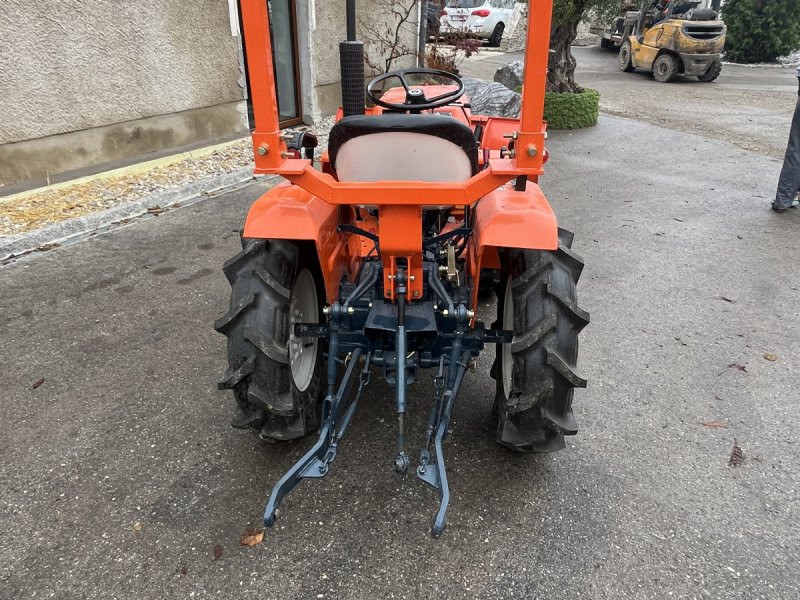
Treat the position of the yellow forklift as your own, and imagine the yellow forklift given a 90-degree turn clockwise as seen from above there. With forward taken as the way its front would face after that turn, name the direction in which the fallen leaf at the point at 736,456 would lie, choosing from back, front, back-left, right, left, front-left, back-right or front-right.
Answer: back-right

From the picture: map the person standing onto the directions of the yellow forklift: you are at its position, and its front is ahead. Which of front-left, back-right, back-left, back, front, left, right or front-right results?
back-left

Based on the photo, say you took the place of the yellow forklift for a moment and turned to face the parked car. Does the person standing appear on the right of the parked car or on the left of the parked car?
left

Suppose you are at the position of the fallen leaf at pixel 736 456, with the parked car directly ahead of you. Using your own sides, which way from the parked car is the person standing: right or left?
right

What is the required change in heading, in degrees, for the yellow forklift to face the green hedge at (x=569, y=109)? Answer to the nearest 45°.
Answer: approximately 135° to its left

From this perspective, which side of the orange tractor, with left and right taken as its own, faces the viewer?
back

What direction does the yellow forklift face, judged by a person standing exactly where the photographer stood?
facing away from the viewer and to the left of the viewer

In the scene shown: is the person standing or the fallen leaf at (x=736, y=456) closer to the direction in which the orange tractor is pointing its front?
the person standing

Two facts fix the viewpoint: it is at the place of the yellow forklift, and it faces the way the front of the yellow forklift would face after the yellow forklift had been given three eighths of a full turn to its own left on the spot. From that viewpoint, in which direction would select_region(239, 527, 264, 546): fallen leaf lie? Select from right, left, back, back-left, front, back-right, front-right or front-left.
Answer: front

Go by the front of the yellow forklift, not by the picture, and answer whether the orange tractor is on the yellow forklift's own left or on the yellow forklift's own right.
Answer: on the yellow forklift's own left

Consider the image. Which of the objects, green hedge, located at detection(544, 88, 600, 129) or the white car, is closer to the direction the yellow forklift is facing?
the white car
